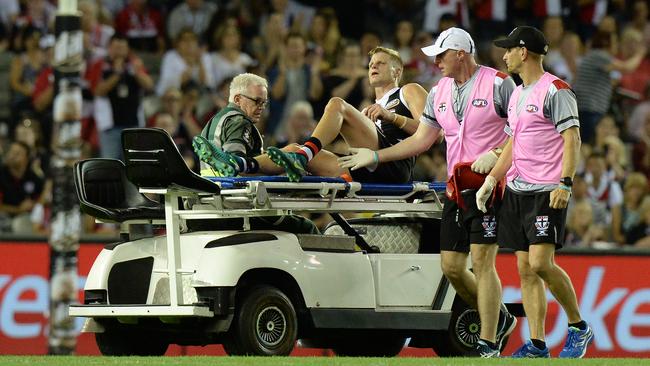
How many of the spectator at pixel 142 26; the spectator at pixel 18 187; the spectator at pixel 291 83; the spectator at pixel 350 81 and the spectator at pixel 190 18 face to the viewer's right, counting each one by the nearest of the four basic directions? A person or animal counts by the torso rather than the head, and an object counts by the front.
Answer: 0

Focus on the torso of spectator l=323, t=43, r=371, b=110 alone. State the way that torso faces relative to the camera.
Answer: toward the camera

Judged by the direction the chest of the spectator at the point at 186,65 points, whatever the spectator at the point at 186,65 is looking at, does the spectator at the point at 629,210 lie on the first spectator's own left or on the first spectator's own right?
on the first spectator's own left

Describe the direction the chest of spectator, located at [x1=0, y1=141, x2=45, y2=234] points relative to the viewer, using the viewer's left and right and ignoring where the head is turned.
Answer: facing the viewer

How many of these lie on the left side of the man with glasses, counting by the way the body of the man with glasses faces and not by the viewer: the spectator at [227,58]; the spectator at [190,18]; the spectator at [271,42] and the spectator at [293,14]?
4

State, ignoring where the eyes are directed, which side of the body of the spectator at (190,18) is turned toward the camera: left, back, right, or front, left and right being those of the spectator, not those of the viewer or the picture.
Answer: front

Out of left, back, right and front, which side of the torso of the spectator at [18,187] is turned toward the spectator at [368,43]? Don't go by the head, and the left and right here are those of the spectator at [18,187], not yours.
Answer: left
